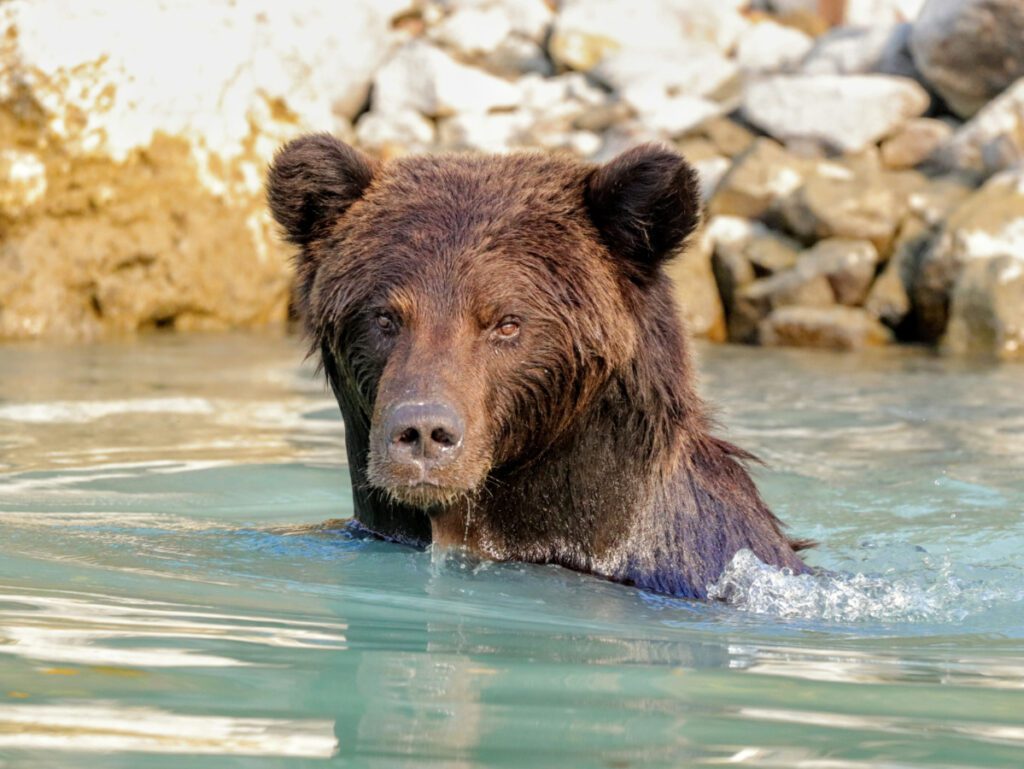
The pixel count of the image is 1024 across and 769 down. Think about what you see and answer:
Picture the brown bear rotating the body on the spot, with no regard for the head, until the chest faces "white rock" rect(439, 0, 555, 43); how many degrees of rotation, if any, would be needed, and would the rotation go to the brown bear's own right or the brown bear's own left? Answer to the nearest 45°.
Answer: approximately 135° to the brown bear's own right

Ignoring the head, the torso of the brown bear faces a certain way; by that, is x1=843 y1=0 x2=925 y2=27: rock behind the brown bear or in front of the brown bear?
behind

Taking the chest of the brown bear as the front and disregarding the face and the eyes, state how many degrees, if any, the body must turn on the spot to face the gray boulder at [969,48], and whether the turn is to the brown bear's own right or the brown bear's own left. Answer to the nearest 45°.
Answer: approximately 135° to the brown bear's own right

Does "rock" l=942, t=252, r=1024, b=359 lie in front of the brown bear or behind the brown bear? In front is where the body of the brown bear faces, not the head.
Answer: behind

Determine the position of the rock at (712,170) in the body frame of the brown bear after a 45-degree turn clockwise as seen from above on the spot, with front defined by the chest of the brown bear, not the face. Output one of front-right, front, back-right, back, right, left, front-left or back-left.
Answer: right

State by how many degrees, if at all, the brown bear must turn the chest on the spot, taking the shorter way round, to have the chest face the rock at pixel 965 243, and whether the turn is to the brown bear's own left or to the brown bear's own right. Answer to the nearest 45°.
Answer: approximately 135° to the brown bear's own right

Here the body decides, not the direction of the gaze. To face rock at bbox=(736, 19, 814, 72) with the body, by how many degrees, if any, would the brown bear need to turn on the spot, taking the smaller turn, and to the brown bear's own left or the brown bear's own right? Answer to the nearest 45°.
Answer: approximately 135° to the brown bear's own right

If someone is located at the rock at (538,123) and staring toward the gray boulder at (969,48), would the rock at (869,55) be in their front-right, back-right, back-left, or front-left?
front-left

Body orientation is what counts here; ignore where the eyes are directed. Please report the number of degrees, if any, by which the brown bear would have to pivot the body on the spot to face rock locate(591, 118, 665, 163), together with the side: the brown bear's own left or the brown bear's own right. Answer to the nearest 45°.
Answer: approximately 135° to the brown bear's own right

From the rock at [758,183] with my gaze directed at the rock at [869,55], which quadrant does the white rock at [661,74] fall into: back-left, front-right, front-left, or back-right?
front-left

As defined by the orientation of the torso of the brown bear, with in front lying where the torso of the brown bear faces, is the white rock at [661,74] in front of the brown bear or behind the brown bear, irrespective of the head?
behind

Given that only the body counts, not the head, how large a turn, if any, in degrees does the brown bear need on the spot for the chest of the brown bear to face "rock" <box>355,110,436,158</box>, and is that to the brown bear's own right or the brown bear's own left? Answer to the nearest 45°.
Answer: approximately 135° to the brown bear's own right

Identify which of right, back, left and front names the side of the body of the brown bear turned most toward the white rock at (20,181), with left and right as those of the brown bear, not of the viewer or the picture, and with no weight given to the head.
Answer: right

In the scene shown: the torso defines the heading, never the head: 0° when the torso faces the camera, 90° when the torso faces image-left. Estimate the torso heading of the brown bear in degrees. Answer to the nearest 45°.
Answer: approximately 45°

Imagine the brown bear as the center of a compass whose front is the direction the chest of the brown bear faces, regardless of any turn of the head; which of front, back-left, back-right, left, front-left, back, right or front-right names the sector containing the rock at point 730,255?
back-right

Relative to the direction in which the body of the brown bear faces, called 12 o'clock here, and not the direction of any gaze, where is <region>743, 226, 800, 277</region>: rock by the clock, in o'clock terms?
The rock is roughly at 5 o'clock from the brown bear.

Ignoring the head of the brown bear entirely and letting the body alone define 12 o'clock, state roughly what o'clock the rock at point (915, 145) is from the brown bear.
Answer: The rock is roughly at 5 o'clock from the brown bear.
